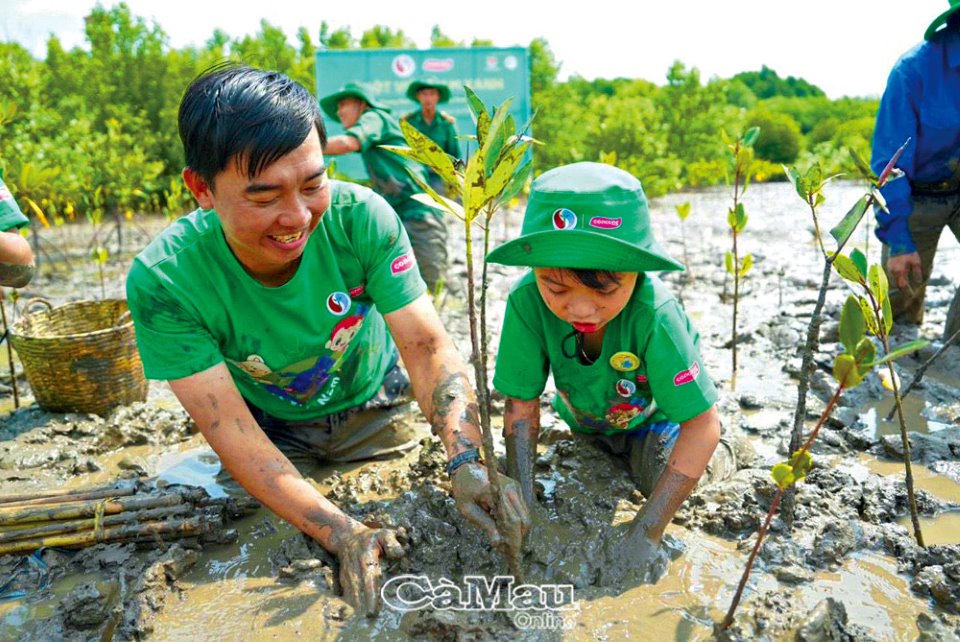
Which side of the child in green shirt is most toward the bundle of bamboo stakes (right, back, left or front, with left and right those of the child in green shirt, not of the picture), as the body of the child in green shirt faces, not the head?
right

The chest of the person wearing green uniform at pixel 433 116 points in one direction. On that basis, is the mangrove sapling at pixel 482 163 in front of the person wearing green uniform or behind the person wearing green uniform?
in front

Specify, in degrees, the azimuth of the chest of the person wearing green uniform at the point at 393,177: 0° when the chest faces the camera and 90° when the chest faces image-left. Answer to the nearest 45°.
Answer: approximately 90°

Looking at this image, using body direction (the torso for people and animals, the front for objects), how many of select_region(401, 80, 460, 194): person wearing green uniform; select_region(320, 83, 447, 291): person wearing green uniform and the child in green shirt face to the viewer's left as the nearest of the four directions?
1

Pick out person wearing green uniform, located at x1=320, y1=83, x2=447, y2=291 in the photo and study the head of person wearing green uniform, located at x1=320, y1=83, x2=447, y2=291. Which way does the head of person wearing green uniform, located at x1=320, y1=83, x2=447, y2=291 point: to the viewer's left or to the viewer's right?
to the viewer's left

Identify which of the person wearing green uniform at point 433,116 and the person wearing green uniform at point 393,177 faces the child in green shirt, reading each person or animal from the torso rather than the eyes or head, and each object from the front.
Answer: the person wearing green uniform at point 433,116

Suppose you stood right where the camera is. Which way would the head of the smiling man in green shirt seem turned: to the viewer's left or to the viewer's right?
to the viewer's right

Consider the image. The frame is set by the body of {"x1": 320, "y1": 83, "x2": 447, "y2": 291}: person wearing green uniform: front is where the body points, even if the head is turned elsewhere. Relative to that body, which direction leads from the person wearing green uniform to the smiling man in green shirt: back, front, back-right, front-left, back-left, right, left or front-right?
left

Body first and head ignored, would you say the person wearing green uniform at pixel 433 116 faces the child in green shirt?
yes

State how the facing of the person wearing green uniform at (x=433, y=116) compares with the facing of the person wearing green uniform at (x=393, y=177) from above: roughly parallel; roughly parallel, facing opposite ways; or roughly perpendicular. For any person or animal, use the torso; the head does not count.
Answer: roughly perpendicular

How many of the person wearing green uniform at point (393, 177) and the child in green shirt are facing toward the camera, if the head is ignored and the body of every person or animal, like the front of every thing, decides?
1

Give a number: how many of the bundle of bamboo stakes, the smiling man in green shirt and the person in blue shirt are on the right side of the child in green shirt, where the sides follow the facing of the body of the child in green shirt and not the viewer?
2
